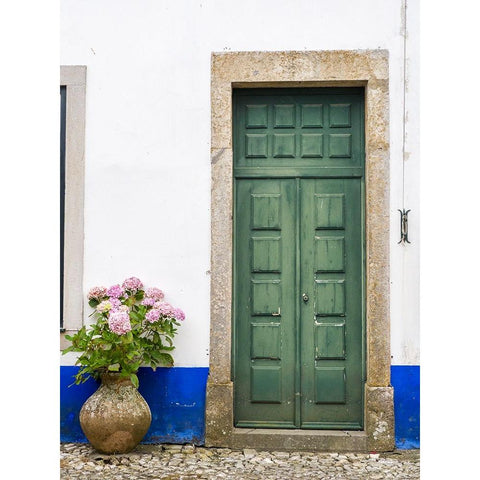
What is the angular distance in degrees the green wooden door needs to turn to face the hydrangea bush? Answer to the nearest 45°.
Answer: approximately 90° to its right

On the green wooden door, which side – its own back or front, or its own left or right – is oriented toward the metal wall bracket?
left

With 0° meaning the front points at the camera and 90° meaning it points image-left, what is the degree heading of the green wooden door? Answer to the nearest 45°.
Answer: approximately 0°

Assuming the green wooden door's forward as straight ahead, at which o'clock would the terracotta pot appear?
The terracotta pot is roughly at 2 o'clock from the green wooden door.

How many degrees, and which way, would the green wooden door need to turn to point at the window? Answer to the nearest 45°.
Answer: approximately 90° to its right
